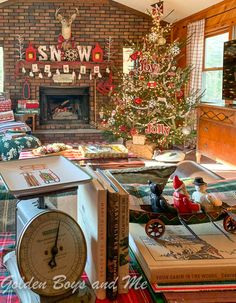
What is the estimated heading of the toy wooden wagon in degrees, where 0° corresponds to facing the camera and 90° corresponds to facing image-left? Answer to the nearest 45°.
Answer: approximately 270°

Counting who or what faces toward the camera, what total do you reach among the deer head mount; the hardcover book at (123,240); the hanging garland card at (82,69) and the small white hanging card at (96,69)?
3

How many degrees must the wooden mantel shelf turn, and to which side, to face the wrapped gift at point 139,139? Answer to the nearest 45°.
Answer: approximately 45° to its left

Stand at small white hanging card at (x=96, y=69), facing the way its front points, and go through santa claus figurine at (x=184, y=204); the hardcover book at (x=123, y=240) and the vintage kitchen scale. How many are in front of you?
3

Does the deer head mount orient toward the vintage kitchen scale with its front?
yes
